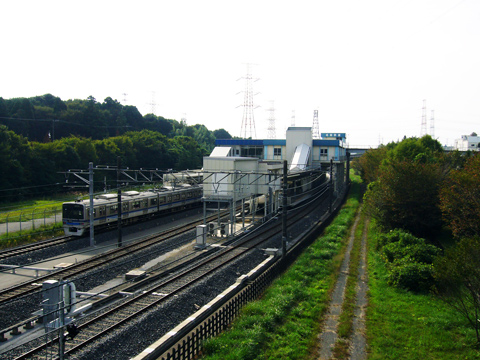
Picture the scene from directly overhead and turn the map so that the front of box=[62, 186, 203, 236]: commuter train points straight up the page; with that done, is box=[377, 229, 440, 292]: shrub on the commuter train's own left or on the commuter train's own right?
on the commuter train's own left

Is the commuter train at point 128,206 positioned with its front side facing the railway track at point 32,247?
yes

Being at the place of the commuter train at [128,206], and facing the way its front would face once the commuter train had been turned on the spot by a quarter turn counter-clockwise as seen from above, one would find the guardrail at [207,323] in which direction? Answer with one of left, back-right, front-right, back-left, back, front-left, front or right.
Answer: front-right

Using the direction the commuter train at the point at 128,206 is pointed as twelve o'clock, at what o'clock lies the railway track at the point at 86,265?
The railway track is roughly at 11 o'clock from the commuter train.

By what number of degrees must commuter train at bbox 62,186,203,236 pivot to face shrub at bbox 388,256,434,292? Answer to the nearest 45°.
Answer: approximately 90° to its left

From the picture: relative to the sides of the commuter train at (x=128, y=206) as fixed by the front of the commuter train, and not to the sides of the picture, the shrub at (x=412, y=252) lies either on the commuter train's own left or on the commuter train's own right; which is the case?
on the commuter train's own left

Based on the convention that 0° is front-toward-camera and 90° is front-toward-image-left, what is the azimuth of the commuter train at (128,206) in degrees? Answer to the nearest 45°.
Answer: approximately 45°
